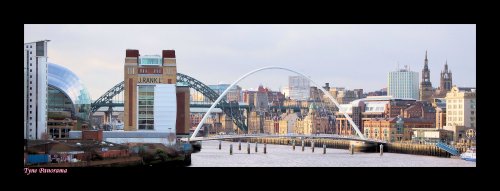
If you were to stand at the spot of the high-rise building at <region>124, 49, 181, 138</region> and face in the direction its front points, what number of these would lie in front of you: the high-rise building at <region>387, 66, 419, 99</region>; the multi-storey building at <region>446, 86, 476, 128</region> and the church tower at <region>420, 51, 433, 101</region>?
0

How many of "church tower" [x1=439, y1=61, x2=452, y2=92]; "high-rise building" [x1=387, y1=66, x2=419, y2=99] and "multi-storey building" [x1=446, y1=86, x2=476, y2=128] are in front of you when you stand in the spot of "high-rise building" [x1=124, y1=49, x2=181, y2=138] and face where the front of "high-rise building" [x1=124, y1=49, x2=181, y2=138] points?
0

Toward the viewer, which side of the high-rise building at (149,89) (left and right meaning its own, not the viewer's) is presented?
front

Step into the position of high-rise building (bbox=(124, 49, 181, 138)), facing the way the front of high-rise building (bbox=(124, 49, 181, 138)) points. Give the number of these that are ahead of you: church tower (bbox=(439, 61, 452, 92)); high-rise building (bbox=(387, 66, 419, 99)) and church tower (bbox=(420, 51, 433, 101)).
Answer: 0

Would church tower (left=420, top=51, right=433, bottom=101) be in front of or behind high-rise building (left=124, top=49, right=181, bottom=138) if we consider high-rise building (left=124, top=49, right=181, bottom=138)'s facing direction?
behind

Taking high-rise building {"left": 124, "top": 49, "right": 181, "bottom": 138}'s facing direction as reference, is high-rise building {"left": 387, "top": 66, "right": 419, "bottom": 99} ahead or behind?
behind

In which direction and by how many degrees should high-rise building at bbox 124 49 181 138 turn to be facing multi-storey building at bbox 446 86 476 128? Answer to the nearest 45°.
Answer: approximately 135° to its left

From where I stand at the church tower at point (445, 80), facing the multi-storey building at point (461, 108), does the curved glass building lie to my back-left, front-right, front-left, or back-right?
front-right

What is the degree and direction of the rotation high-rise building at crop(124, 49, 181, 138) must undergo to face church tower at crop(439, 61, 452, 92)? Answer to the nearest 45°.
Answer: approximately 135° to its left

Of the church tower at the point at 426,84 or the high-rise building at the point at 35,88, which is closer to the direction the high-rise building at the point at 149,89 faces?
the high-rise building

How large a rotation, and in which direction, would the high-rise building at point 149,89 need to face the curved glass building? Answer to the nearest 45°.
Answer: approximately 135° to its right
